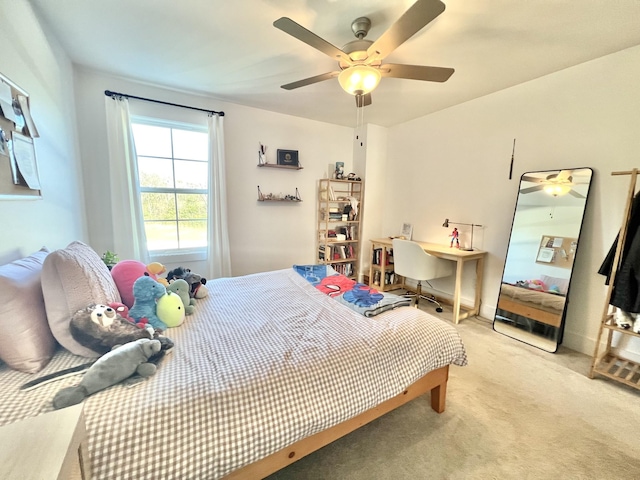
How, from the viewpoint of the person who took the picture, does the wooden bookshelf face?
facing the viewer and to the right of the viewer

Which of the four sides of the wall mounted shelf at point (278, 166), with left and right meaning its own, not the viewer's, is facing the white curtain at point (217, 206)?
right

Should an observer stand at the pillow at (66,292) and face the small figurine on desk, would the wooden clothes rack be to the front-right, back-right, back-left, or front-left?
front-right

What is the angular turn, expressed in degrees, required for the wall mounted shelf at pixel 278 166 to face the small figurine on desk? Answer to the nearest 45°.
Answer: approximately 45° to its left

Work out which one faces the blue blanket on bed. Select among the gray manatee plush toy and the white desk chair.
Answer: the gray manatee plush toy

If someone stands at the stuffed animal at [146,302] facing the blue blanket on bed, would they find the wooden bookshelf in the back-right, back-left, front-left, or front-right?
front-left

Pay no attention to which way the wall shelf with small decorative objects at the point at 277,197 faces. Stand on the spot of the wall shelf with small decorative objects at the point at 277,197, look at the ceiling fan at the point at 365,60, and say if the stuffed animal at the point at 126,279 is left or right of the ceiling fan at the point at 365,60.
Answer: right

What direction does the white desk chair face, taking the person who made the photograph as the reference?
facing away from the viewer and to the right of the viewer

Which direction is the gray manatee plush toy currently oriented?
to the viewer's right
